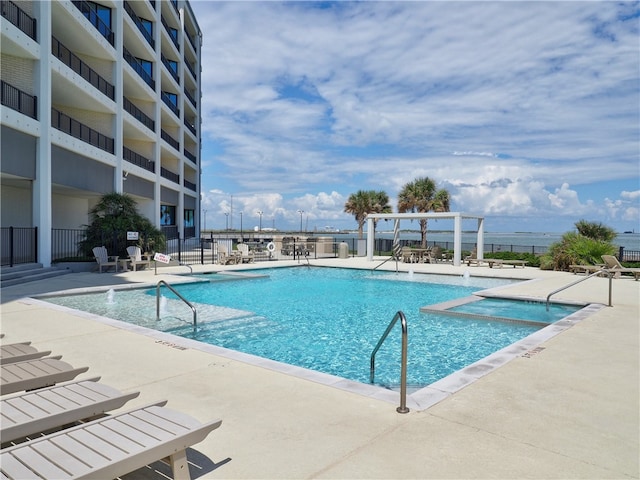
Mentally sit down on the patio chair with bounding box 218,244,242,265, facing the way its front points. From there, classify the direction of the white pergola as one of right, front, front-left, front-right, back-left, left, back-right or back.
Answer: front-left

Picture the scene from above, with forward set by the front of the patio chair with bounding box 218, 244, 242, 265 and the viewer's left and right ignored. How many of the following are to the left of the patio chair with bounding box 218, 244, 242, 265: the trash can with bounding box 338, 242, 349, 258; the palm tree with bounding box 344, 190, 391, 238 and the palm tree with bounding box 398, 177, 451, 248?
3

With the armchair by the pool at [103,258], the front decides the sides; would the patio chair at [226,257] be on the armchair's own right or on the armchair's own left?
on the armchair's own left

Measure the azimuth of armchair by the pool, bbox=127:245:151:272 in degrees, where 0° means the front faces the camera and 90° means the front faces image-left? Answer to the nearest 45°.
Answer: approximately 315°

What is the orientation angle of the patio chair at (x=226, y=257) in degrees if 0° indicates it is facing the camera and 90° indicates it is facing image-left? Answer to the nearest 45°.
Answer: approximately 315°

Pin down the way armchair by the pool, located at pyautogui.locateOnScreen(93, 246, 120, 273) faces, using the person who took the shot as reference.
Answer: facing the viewer and to the right of the viewer
